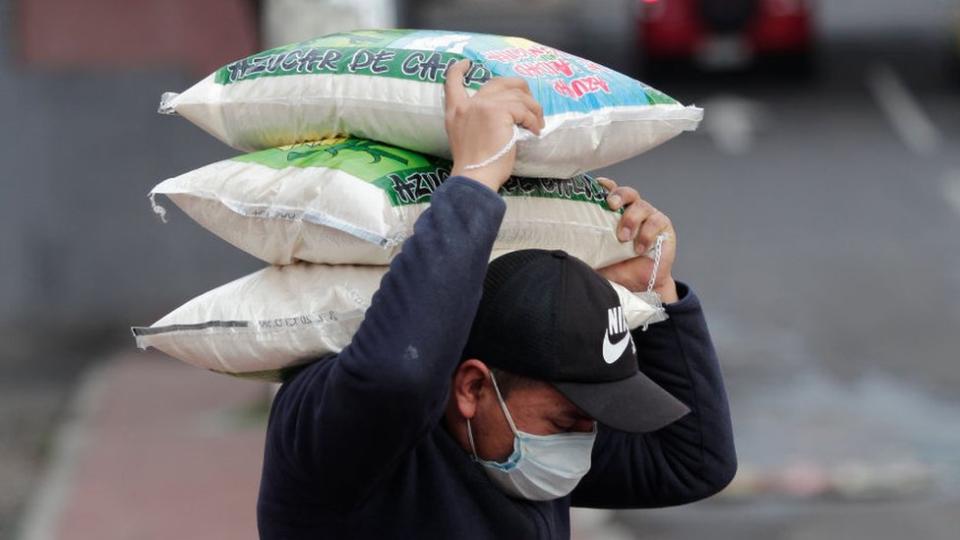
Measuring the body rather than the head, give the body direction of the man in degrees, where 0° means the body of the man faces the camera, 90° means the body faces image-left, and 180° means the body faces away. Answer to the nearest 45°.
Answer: approximately 315°
